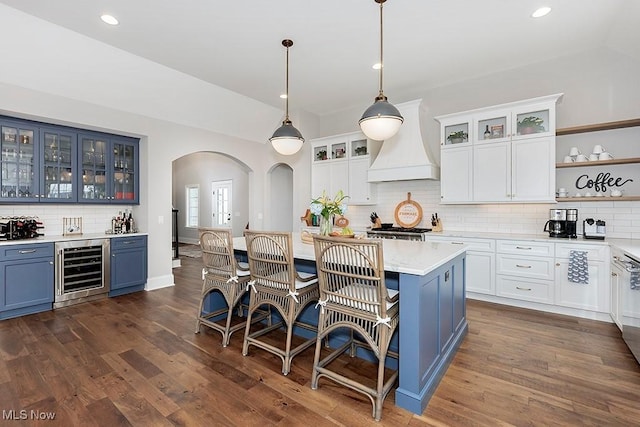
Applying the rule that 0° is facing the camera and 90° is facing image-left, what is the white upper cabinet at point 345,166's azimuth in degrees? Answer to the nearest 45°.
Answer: approximately 45°

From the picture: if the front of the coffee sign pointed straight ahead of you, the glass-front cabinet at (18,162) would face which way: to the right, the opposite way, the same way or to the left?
to the left

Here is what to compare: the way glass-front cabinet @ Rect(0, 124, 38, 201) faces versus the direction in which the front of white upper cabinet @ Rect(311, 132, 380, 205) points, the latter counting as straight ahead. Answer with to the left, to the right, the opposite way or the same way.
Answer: to the left

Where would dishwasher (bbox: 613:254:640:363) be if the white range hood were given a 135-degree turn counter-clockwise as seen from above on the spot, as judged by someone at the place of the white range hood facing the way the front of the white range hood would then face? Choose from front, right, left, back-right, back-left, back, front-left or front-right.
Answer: front-right

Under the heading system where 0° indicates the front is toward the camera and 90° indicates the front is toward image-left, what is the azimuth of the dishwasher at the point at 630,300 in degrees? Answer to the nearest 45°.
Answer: approximately 90°

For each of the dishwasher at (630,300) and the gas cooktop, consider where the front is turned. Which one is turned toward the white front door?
the dishwasher

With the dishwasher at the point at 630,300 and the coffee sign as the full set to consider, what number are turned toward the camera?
1
